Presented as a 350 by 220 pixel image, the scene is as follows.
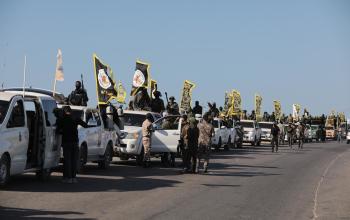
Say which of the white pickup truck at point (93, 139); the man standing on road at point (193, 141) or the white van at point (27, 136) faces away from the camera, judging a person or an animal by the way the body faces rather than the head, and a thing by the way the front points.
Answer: the man standing on road

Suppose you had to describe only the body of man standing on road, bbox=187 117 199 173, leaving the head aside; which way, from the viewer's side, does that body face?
away from the camera

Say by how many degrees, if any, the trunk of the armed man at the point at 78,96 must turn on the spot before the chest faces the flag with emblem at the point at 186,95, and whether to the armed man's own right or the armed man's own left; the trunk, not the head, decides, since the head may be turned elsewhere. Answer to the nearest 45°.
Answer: approximately 180°

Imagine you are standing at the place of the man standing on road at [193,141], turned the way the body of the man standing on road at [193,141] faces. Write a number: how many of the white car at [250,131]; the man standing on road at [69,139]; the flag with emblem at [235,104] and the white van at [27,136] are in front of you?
2

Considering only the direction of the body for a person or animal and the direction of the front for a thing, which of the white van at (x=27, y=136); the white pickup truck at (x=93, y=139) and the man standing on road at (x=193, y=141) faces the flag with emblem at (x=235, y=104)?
the man standing on road

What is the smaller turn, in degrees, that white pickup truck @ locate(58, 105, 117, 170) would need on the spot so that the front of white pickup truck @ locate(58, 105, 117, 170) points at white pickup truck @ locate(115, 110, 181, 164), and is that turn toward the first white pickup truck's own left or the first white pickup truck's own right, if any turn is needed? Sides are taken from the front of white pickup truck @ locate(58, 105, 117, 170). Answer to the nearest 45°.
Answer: approximately 180°

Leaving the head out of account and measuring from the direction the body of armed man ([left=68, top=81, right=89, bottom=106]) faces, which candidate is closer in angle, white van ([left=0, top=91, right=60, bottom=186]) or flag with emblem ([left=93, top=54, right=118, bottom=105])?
the white van
